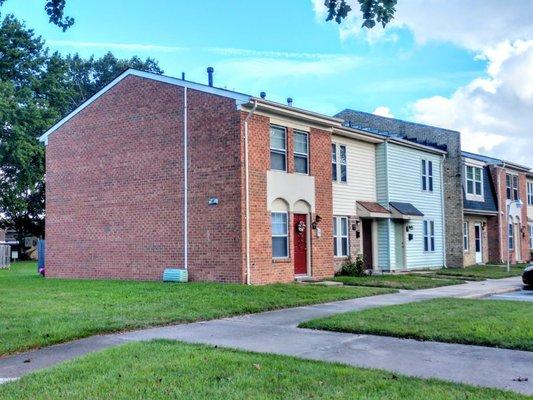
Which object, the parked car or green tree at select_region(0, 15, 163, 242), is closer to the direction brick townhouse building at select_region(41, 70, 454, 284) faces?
the parked car

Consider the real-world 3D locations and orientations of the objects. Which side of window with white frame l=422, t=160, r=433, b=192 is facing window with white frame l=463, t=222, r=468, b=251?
left

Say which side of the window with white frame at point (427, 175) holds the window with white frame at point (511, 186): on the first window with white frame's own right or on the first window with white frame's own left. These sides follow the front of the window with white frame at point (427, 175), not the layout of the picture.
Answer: on the first window with white frame's own left

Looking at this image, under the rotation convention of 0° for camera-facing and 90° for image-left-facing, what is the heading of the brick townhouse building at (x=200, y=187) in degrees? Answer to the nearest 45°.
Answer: approximately 315°

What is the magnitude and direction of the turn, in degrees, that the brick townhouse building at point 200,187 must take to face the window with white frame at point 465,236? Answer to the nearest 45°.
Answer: approximately 90° to its left

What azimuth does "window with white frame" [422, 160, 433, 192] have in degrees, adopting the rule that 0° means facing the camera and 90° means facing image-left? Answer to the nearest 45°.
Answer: approximately 315°

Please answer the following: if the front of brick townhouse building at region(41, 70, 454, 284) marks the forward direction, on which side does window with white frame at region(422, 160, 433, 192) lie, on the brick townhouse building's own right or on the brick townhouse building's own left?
on the brick townhouse building's own left
